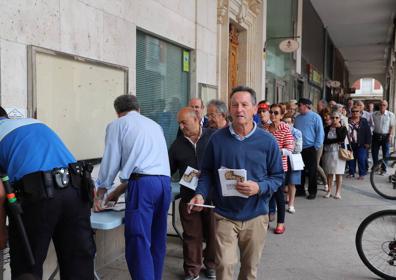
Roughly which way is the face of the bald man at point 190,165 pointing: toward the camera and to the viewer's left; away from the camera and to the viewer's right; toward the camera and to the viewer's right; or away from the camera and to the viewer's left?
toward the camera and to the viewer's left

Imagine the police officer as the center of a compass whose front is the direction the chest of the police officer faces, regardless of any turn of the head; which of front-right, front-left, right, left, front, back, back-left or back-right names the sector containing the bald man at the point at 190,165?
right

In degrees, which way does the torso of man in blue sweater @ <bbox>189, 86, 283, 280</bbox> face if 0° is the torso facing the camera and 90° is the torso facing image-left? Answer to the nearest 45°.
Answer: approximately 0°

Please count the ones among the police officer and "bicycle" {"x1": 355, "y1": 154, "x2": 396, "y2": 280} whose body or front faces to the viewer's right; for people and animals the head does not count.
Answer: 1

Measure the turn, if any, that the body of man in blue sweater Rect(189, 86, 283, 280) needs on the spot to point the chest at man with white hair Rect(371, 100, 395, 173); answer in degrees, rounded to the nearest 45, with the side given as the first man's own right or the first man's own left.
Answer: approximately 135° to the first man's own left
